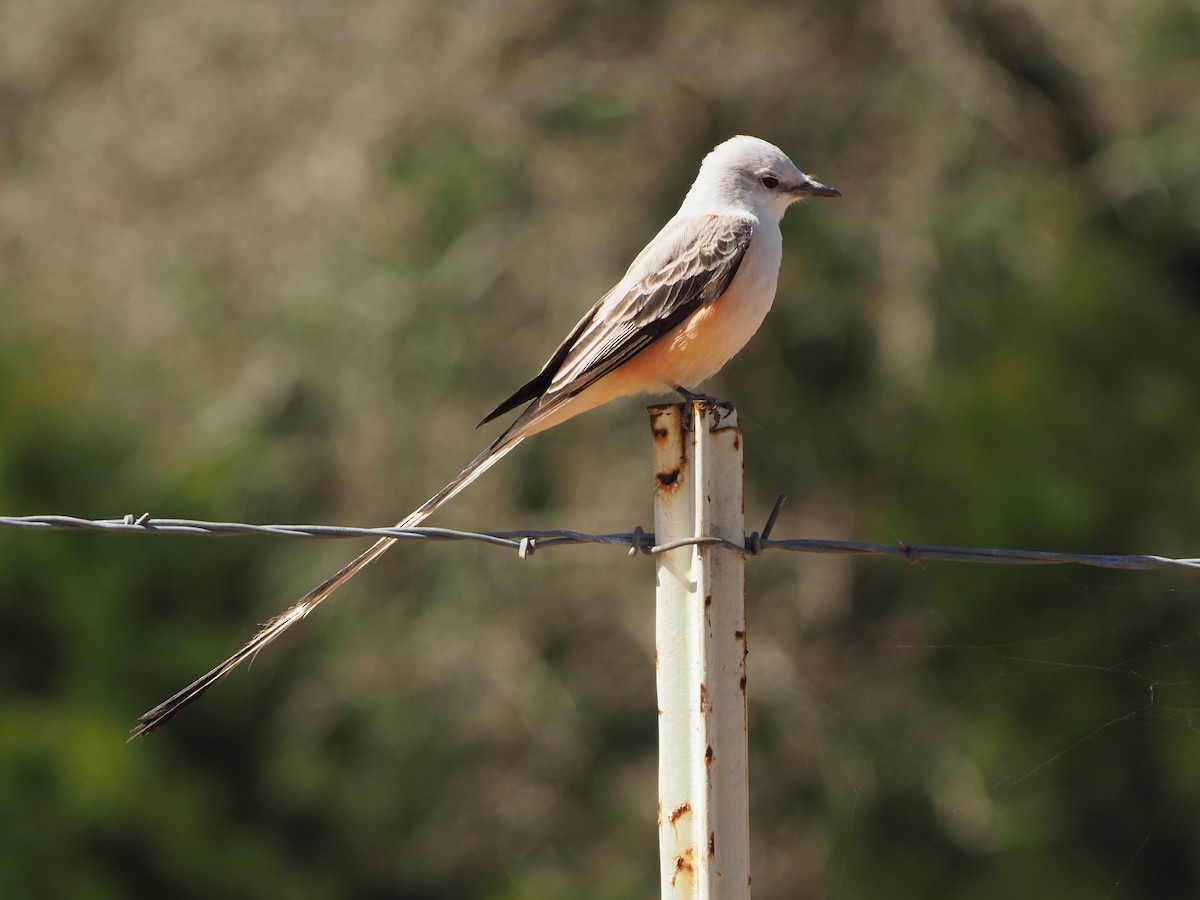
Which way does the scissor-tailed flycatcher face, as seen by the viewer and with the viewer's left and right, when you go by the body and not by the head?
facing to the right of the viewer
